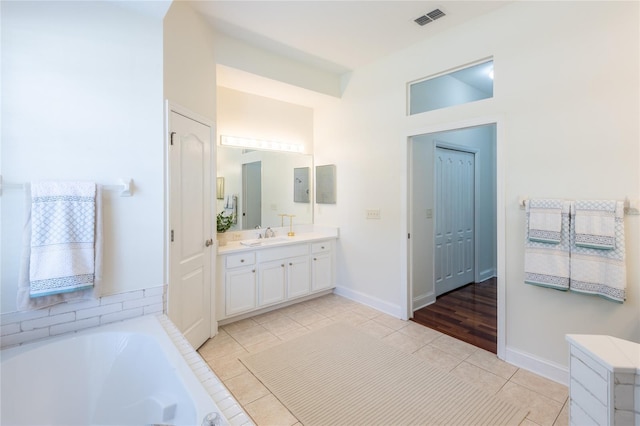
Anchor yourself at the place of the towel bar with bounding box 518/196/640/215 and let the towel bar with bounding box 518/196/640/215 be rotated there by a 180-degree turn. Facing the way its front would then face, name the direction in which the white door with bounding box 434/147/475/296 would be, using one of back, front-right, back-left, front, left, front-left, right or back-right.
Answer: left

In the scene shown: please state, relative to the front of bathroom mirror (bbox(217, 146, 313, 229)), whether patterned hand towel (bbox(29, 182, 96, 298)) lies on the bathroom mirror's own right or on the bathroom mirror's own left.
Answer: on the bathroom mirror's own right

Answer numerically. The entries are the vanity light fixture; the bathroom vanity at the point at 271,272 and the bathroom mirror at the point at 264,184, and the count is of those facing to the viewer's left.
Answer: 0

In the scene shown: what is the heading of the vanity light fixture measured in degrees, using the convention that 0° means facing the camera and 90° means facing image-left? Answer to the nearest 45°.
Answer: approximately 315°

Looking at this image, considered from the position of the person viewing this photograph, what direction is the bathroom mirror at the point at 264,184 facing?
facing the viewer and to the right of the viewer

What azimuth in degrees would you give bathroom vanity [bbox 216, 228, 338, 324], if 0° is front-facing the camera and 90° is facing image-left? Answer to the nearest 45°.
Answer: approximately 315°

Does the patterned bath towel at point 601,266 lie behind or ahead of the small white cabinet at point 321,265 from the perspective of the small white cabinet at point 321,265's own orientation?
ahead

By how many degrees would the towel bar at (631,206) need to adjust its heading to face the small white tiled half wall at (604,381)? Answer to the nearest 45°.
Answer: approximately 45° to its left

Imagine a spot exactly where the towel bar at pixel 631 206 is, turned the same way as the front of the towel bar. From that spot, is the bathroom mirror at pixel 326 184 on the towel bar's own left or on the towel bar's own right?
on the towel bar's own right

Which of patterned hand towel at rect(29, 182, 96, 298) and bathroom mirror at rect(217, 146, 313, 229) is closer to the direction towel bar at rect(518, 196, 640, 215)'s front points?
the patterned hand towel

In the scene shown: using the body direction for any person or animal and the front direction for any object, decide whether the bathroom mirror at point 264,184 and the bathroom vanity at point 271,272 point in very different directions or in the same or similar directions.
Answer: same or similar directions

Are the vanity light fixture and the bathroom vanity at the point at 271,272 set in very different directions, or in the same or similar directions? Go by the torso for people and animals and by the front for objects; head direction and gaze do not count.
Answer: same or similar directions

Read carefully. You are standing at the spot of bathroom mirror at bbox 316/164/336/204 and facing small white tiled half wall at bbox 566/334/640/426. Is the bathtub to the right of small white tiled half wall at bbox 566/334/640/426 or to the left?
right

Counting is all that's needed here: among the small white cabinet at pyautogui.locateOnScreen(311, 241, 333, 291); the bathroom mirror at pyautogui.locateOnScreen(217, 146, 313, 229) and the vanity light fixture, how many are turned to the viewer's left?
0
